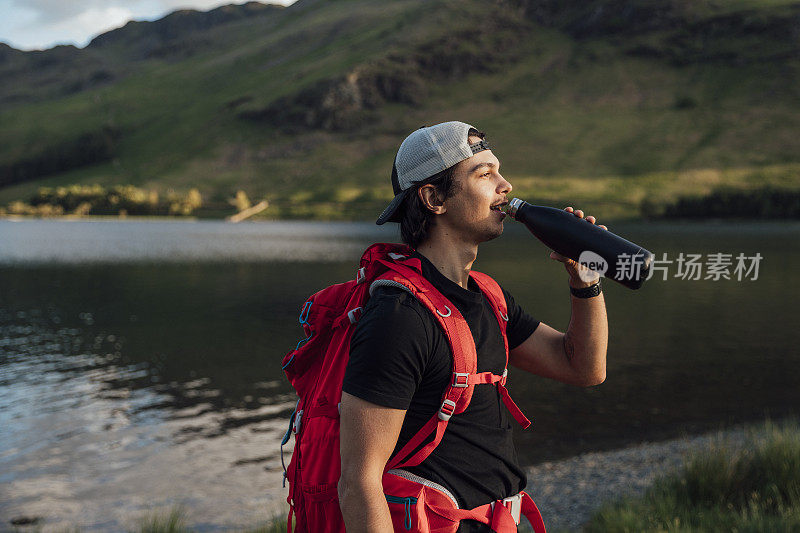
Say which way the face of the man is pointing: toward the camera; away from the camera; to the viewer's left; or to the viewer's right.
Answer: to the viewer's right

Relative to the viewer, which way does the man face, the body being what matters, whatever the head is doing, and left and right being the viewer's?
facing the viewer and to the right of the viewer
